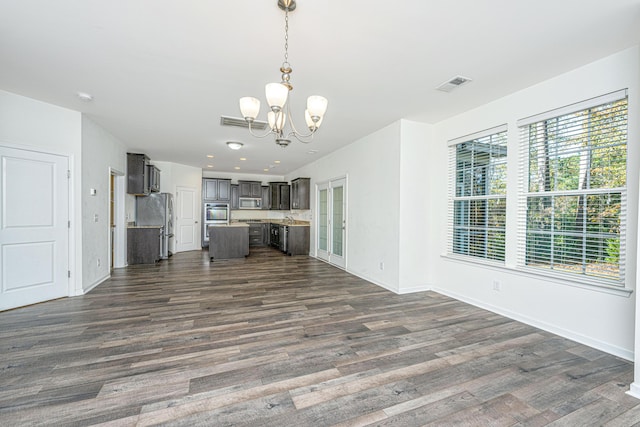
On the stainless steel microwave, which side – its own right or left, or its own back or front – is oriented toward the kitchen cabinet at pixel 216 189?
right
